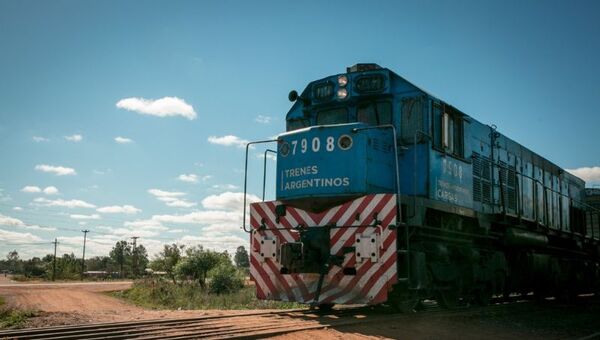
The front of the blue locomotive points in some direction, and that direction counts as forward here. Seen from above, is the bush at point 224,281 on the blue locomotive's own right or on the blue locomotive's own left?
on the blue locomotive's own right

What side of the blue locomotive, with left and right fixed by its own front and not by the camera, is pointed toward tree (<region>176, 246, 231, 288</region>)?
right

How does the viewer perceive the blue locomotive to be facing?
facing the viewer and to the left of the viewer

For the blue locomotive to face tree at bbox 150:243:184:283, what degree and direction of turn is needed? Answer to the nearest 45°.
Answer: approximately 90° to its right
